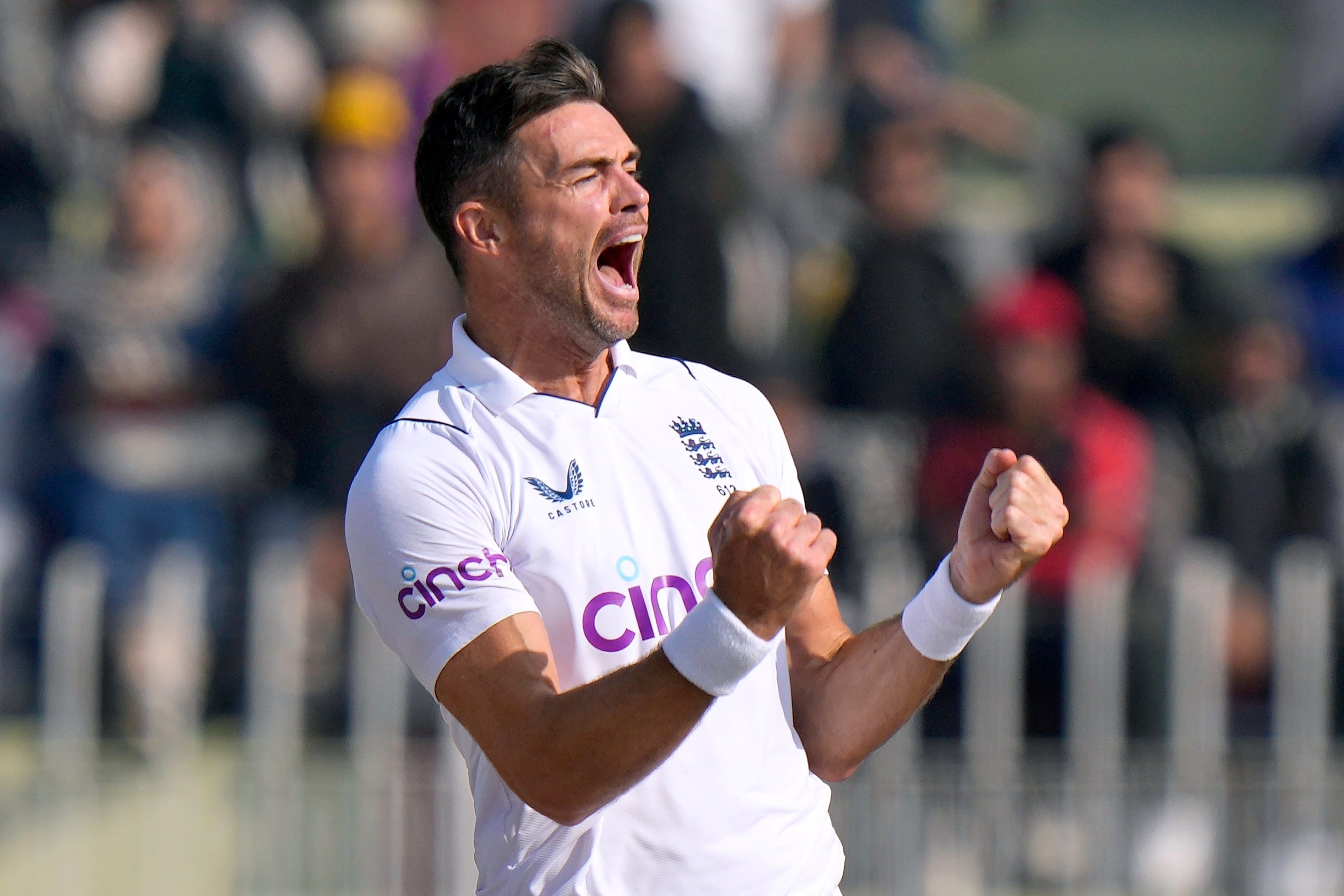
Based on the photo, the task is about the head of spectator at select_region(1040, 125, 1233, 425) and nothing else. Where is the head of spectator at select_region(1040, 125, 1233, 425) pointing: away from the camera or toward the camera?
toward the camera

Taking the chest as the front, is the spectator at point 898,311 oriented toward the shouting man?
yes

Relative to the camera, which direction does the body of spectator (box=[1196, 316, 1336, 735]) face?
toward the camera

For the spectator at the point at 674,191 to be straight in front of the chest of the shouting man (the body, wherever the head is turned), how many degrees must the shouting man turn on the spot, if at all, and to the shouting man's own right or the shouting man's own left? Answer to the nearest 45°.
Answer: approximately 135° to the shouting man's own left

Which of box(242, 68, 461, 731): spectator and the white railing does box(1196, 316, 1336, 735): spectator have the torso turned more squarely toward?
the white railing

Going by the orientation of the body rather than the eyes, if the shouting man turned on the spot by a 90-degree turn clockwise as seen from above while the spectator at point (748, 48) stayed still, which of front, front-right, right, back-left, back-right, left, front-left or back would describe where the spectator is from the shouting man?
back-right

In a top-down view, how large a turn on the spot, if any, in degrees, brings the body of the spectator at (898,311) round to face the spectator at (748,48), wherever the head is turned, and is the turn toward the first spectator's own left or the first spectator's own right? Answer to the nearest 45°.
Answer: approximately 135° to the first spectator's own right

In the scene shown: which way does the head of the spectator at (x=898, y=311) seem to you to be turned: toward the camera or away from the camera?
toward the camera

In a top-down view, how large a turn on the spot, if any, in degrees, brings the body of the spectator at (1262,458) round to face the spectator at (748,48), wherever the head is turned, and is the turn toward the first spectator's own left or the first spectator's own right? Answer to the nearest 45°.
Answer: approximately 135° to the first spectator's own right

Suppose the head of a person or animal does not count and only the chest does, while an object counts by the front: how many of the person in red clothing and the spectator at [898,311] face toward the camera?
2

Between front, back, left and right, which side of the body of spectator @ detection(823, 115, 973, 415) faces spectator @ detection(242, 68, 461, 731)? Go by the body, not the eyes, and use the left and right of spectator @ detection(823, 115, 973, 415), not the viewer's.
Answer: right

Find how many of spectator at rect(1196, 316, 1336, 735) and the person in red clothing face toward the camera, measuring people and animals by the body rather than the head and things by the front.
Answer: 2

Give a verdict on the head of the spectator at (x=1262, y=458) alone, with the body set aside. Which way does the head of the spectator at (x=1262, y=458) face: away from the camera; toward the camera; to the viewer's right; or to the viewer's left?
toward the camera

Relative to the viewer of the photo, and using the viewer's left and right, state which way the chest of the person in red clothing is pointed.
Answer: facing the viewer

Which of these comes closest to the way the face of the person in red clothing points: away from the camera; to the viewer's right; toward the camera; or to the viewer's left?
toward the camera

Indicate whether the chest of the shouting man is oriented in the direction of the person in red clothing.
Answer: no

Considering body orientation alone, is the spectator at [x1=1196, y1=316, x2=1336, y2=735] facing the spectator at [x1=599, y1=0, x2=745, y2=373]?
no

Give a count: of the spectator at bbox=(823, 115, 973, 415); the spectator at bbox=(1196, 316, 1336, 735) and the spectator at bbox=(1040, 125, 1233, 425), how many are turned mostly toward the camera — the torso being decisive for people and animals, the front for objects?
3
